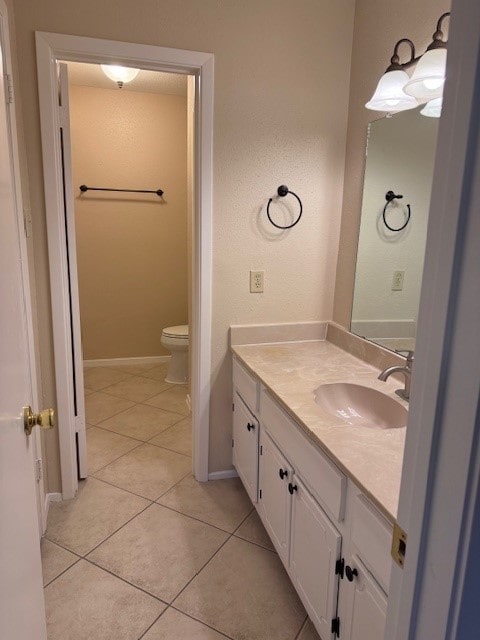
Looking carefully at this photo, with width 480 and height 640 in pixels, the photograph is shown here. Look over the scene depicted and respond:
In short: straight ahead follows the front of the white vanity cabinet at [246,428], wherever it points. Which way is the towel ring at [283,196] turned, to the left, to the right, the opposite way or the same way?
to the left

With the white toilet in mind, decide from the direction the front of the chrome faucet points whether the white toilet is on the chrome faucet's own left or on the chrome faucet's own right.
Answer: on the chrome faucet's own right

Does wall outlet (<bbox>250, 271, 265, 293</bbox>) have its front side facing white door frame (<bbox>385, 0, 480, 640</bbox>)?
yes

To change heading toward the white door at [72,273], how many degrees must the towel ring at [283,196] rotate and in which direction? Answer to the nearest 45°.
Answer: approximately 90° to its right

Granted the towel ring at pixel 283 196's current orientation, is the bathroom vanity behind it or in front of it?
in front

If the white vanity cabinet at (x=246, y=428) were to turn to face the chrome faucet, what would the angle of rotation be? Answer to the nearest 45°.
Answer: approximately 135° to its left

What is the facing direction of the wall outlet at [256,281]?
toward the camera

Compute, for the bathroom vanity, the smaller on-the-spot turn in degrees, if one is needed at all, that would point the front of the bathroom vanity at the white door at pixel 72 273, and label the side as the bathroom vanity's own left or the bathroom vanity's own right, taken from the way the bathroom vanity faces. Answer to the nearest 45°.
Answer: approximately 90° to the bathroom vanity's own right

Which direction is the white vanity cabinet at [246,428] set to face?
to the viewer's left

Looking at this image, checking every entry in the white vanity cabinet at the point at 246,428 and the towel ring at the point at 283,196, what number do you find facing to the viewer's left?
1

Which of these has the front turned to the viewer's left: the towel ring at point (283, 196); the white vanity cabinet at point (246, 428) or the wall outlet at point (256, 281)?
the white vanity cabinet

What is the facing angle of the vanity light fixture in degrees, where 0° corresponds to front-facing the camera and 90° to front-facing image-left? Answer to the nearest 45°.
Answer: approximately 45°

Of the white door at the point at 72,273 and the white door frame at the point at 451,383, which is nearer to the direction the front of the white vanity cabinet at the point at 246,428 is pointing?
the white door

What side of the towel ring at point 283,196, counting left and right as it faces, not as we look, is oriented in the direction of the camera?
front

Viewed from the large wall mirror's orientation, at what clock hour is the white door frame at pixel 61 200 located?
The white door frame is roughly at 1 o'clock from the large wall mirror.

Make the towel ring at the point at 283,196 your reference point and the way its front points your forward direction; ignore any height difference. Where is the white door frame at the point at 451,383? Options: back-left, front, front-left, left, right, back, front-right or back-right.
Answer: front
